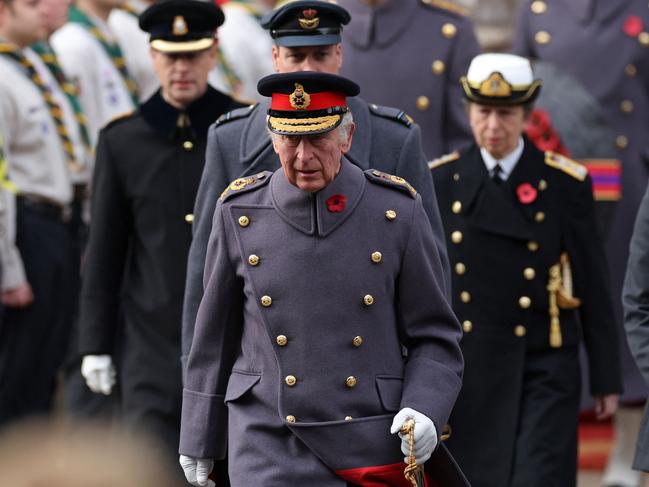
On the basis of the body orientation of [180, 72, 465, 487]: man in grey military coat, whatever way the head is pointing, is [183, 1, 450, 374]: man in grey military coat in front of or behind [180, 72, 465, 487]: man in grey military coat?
behind

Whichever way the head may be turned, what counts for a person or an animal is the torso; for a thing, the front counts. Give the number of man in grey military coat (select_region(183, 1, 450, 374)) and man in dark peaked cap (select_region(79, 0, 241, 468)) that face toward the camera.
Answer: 2

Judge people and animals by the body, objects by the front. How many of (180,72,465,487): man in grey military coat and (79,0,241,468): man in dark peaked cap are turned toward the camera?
2

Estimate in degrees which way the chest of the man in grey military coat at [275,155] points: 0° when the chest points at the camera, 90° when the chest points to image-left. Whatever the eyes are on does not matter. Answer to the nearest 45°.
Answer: approximately 0°

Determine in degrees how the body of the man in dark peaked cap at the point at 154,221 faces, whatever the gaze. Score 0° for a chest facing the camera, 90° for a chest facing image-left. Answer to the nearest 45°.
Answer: approximately 0°

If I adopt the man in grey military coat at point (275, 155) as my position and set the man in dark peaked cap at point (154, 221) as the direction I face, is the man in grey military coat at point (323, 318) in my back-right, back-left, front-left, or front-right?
back-left

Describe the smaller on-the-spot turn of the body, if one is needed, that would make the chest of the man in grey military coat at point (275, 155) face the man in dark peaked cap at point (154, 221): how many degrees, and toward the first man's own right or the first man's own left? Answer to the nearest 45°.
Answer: approximately 135° to the first man's own right

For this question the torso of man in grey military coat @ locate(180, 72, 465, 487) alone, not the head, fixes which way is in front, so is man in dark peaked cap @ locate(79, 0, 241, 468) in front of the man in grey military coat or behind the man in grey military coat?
behind
